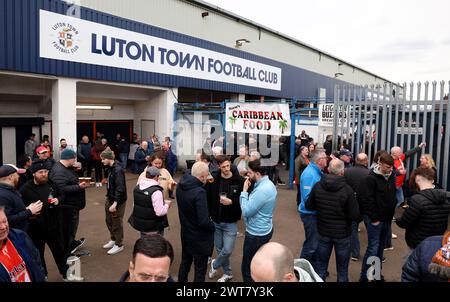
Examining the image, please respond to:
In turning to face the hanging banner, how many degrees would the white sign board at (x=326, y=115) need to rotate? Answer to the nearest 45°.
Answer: approximately 90° to its right

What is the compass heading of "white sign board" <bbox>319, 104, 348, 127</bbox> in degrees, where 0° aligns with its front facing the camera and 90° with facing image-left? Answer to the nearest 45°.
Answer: approximately 0°

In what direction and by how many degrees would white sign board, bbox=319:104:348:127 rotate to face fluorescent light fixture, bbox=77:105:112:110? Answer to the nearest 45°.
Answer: approximately 90° to its right
